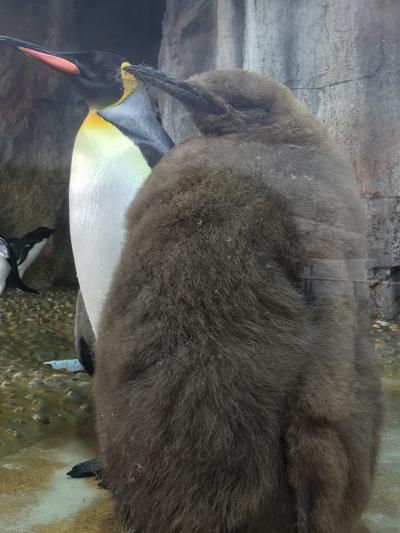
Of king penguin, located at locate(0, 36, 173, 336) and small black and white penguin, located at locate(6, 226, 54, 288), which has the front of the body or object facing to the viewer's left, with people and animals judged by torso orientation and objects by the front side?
the king penguin

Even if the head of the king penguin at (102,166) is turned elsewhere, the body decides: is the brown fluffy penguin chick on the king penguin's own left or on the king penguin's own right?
on the king penguin's own left

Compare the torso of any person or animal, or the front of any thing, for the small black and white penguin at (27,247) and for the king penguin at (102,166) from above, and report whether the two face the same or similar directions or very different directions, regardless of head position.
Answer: very different directions

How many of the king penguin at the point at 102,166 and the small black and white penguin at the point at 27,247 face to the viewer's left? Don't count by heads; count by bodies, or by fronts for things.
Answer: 1

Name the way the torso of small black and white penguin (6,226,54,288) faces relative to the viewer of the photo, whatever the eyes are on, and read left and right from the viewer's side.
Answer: facing to the right of the viewer

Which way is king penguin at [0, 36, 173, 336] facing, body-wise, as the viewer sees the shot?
to the viewer's left
